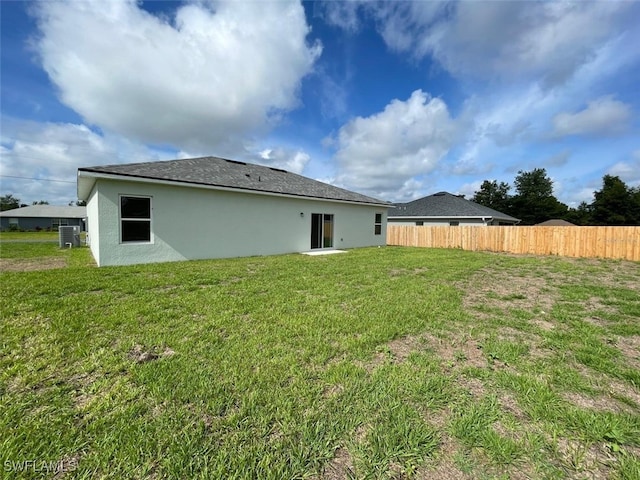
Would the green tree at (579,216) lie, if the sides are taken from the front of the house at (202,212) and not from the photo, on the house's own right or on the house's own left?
on the house's own right

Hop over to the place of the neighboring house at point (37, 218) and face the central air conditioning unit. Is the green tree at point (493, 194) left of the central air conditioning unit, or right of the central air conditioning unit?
left

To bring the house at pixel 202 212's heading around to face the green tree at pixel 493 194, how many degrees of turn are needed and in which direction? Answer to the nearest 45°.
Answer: approximately 90° to its right

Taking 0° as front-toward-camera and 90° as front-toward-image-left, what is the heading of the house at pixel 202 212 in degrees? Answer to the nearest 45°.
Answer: approximately 135°

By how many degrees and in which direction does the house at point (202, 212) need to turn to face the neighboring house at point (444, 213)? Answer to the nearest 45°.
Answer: approximately 90° to its right
